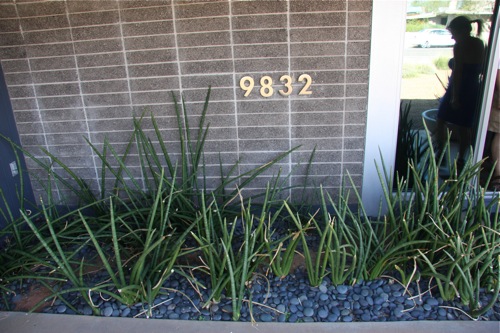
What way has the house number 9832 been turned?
toward the camera

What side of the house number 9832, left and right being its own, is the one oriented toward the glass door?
left
